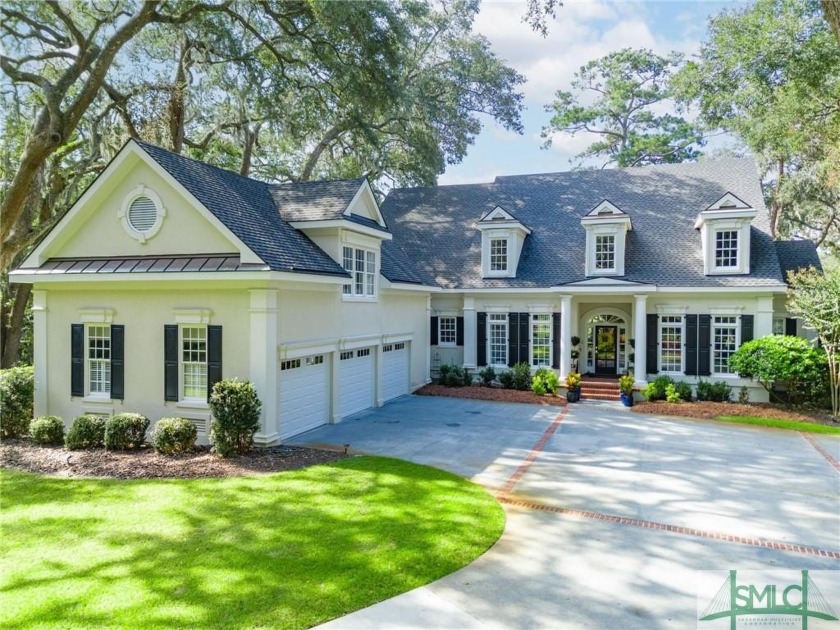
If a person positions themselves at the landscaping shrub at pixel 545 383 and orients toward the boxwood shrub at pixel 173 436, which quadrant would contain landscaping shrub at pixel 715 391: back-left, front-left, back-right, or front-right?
back-left

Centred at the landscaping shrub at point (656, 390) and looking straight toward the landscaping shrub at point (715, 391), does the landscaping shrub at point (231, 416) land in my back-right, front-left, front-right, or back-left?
back-right

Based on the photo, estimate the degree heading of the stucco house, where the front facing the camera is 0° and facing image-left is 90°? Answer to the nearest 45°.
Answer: approximately 0°

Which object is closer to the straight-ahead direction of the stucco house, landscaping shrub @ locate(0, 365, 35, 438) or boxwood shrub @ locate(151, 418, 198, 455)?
the boxwood shrub

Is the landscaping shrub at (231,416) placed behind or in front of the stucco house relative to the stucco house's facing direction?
in front

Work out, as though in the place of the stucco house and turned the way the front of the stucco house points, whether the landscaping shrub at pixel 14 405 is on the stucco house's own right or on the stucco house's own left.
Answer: on the stucco house's own right

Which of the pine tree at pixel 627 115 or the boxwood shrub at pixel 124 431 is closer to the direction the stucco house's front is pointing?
the boxwood shrub
